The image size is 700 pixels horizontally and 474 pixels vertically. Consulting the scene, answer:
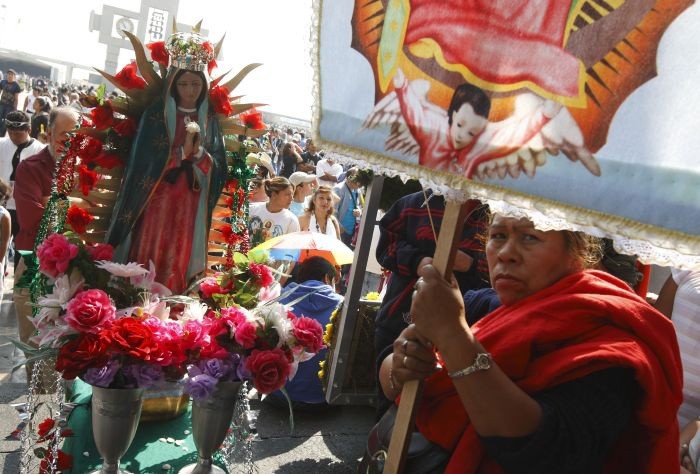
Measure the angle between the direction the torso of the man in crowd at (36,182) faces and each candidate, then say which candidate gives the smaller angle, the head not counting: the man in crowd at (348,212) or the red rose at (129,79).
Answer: the red rose

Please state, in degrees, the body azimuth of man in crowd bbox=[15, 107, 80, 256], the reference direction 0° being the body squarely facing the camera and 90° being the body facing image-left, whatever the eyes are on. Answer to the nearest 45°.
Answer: approximately 315°

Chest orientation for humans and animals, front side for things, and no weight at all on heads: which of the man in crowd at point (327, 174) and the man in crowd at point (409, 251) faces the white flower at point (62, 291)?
the man in crowd at point (327, 174)

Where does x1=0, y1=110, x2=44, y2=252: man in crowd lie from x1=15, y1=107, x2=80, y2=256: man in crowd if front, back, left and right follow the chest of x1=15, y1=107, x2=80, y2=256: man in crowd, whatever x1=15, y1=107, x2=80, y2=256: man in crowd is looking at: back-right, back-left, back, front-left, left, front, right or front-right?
back-left

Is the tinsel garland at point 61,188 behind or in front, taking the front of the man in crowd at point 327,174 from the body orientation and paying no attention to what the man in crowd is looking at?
in front

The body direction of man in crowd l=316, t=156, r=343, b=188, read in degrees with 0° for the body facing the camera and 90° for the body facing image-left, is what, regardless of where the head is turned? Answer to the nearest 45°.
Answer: approximately 0°

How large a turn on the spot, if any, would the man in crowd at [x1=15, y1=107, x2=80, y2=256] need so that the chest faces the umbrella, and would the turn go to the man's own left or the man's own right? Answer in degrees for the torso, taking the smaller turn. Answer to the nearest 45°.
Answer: approximately 45° to the man's own left

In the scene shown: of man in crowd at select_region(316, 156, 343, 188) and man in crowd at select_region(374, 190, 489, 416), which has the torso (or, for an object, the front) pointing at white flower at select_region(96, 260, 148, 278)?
man in crowd at select_region(316, 156, 343, 188)

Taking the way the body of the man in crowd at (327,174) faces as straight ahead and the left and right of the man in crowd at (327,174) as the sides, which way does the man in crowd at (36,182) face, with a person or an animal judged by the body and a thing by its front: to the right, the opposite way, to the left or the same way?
to the left
